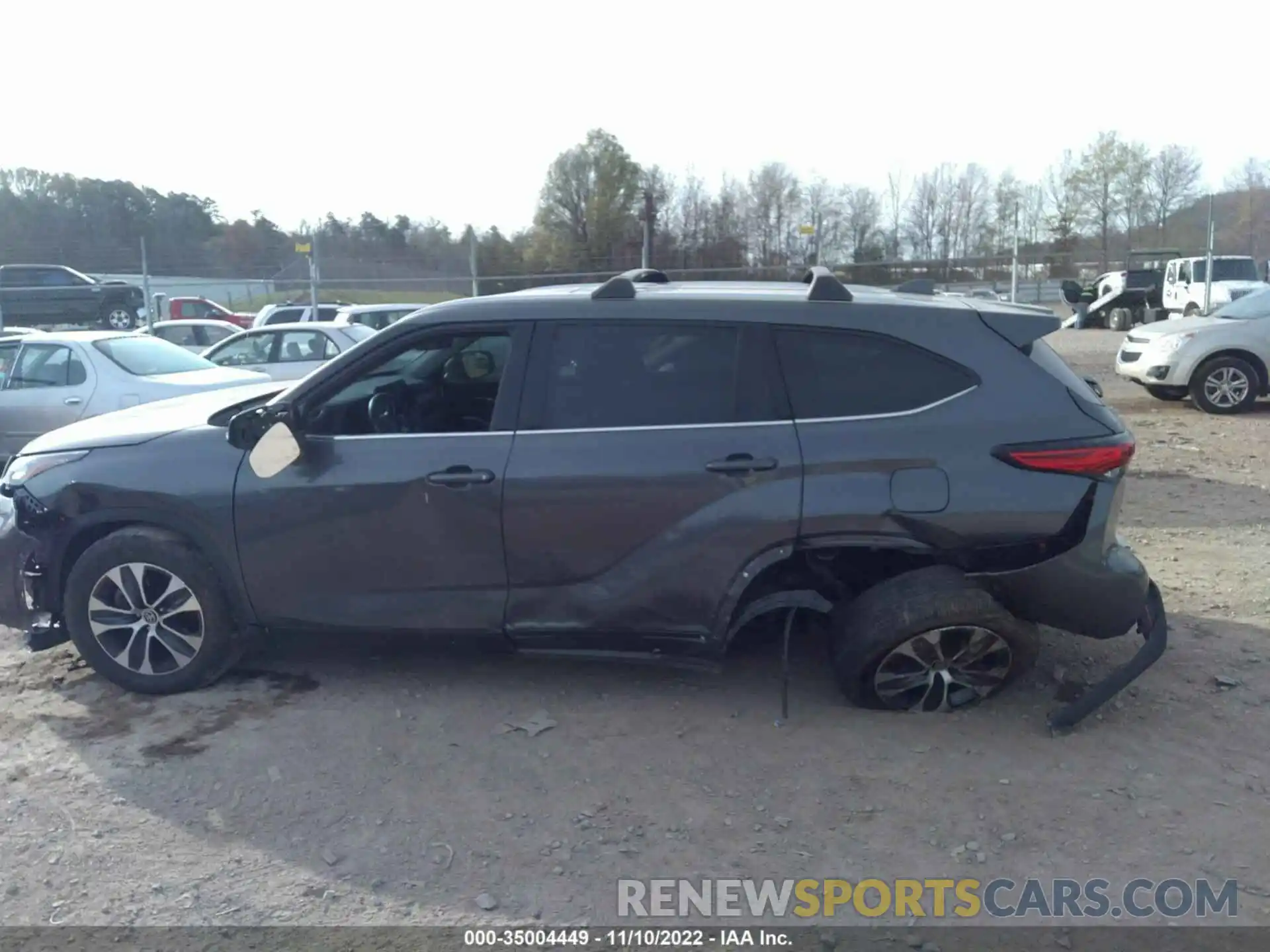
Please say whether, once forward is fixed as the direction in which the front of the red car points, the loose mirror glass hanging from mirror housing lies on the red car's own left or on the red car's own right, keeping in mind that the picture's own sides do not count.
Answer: on the red car's own right

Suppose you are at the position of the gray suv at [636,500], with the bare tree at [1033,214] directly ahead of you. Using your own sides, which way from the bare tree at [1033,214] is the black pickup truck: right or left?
left

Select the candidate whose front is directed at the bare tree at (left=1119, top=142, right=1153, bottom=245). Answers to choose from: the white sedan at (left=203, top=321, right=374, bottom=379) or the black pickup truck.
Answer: the black pickup truck

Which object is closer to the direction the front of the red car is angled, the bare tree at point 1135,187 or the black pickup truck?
the bare tree

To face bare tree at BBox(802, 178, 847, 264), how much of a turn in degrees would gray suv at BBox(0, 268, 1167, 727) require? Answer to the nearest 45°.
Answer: approximately 90° to its right

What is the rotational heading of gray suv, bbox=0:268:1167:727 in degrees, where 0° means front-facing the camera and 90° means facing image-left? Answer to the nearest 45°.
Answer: approximately 90°

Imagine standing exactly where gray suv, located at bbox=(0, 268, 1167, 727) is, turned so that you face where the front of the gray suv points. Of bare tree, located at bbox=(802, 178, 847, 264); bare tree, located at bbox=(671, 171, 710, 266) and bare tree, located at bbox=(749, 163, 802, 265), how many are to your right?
3

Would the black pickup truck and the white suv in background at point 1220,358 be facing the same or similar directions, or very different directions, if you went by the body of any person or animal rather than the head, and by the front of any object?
very different directions

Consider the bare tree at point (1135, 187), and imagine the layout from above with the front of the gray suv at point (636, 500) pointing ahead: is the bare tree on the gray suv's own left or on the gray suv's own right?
on the gray suv's own right

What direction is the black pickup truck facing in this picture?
to the viewer's right

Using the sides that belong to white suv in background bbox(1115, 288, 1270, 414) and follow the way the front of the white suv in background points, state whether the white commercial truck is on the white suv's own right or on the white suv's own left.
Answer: on the white suv's own right

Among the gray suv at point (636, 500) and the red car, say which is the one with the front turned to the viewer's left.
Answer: the gray suv
